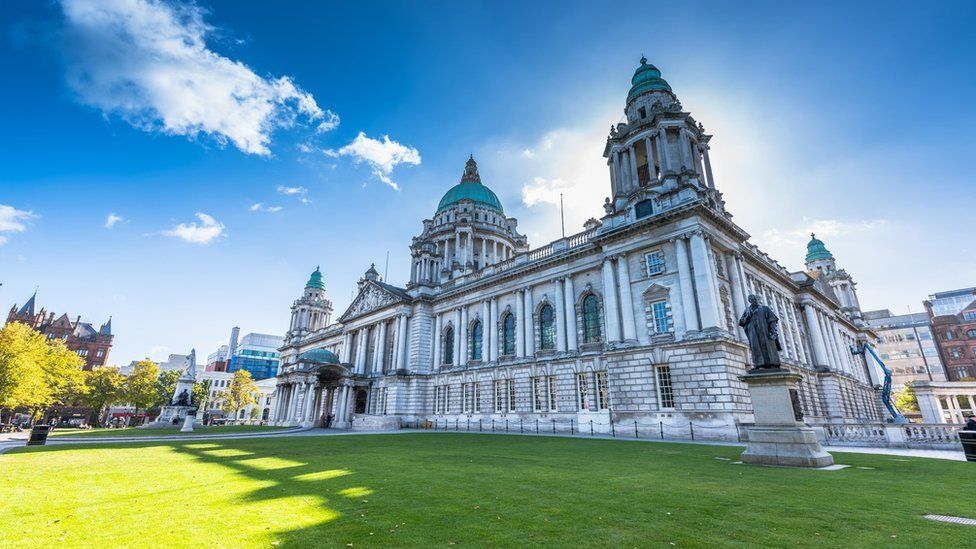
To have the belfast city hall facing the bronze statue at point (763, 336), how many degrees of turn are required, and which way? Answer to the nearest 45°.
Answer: approximately 45° to its left

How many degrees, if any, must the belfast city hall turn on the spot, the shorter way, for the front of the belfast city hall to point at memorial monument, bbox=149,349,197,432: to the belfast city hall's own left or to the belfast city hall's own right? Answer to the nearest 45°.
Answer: approximately 45° to the belfast city hall's own right

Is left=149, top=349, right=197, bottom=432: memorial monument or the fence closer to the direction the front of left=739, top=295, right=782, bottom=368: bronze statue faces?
the memorial monument

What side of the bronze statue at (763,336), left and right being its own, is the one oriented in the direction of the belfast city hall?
right

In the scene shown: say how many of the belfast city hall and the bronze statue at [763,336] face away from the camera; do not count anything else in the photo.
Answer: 0

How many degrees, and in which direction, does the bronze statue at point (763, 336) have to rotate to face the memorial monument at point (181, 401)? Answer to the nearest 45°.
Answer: approximately 45° to its right

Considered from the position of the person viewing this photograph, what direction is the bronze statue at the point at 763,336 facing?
facing the viewer and to the left of the viewer

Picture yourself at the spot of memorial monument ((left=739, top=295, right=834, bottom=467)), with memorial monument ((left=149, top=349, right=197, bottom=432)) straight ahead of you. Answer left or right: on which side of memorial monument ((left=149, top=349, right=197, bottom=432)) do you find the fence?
right

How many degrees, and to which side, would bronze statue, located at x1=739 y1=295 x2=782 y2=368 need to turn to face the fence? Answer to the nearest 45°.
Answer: approximately 90° to its right
